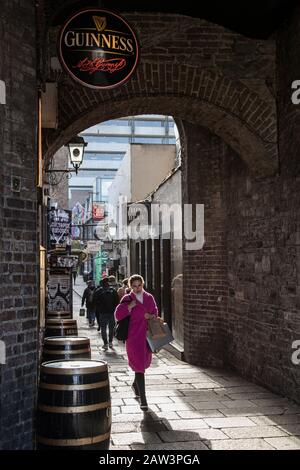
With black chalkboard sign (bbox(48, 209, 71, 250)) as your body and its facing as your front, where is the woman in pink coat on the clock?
The woman in pink coat is roughly at 12 o'clock from the black chalkboard sign.

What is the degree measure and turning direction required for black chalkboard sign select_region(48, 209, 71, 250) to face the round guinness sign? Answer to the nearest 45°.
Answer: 0° — it already faces it

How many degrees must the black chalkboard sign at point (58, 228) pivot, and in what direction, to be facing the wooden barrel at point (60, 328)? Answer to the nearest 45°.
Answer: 0° — it already faces it

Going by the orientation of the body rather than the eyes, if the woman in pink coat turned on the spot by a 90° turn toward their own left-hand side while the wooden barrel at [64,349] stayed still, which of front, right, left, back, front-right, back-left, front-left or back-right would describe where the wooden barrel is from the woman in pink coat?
back-left
